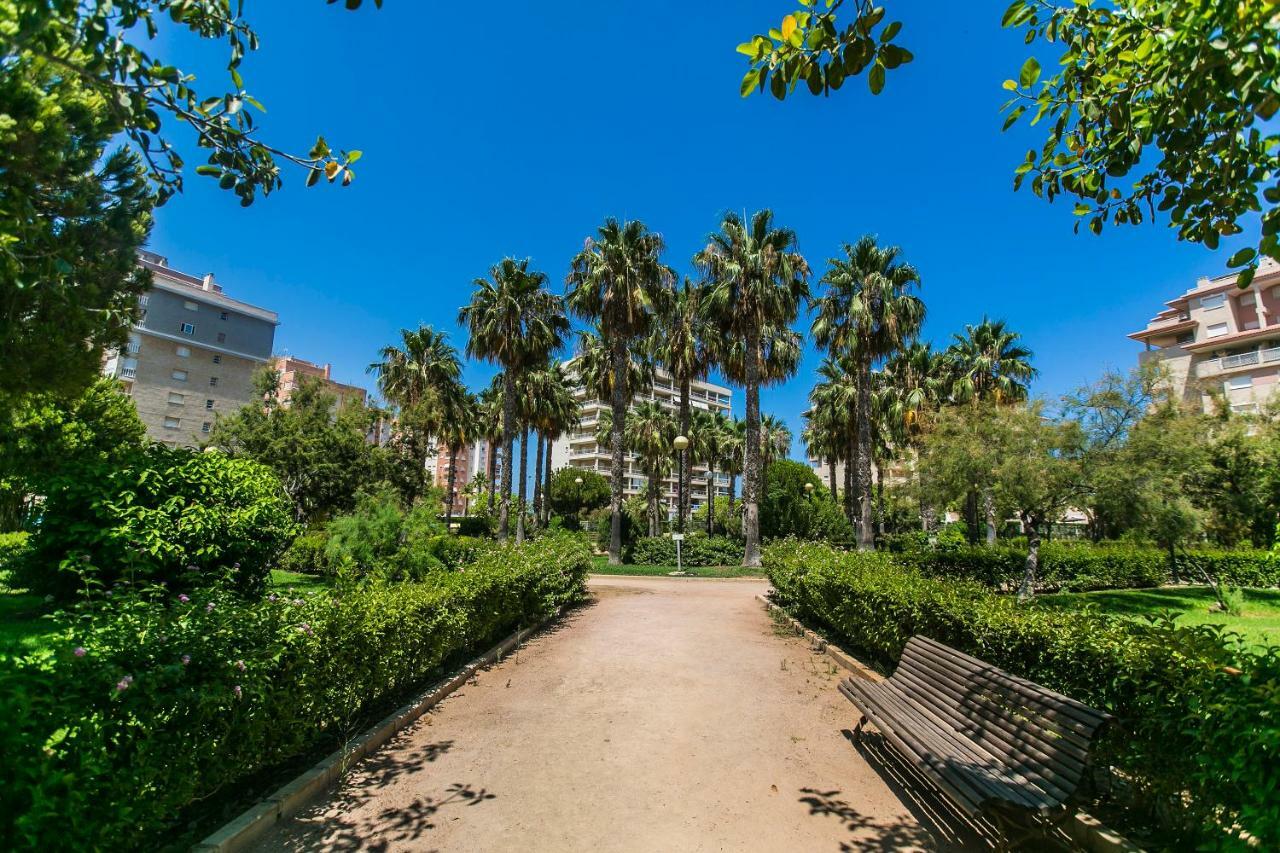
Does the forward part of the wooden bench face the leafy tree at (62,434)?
no

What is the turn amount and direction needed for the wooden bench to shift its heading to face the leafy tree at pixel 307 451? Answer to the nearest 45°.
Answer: approximately 90° to its right

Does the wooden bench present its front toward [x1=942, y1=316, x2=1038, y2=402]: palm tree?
no

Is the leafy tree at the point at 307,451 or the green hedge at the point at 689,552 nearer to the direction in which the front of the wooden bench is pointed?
the leafy tree

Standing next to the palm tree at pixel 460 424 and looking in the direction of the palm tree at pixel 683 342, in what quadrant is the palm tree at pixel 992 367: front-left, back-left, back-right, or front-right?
front-left

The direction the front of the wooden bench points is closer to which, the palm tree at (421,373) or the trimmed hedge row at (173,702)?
the trimmed hedge row

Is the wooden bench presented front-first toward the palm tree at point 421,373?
no

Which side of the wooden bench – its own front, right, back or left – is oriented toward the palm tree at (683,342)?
right

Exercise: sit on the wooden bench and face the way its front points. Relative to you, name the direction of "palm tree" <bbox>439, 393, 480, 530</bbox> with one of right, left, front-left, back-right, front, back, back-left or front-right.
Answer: right

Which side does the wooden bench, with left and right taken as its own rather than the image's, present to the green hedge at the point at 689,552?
right

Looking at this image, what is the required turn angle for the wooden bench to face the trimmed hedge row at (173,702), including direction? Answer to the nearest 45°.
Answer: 0° — it already faces it

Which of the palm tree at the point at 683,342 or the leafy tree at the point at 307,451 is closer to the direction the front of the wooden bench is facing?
the leafy tree

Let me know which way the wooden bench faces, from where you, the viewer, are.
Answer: facing the viewer and to the left of the viewer
